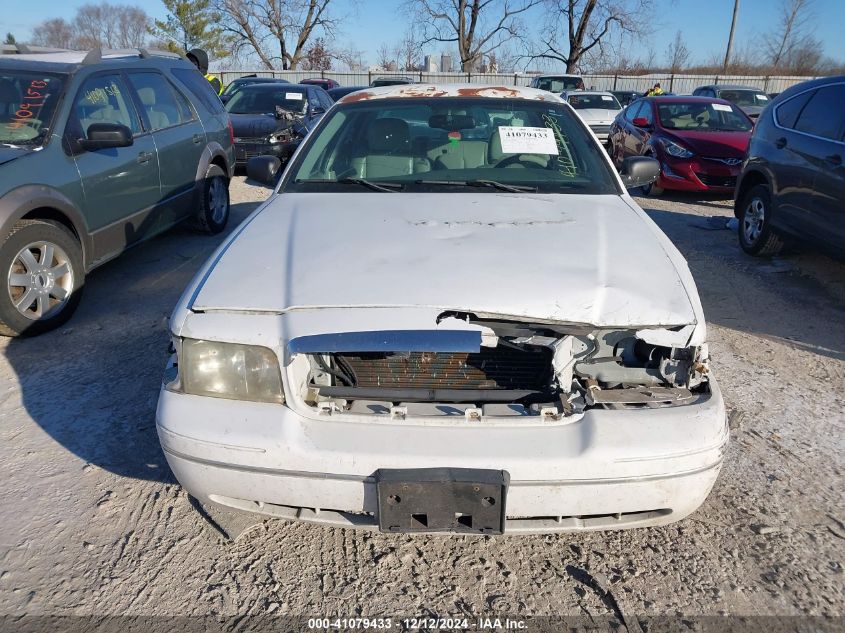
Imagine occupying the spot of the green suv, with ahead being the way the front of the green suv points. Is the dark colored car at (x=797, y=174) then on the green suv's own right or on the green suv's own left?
on the green suv's own left

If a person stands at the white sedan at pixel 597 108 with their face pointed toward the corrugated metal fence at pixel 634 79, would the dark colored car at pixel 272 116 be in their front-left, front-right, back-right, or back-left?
back-left

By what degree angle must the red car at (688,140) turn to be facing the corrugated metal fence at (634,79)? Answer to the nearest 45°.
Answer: approximately 135° to its left

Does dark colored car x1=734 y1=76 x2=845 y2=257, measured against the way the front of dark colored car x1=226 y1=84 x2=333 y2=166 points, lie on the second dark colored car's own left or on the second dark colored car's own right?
on the second dark colored car's own left

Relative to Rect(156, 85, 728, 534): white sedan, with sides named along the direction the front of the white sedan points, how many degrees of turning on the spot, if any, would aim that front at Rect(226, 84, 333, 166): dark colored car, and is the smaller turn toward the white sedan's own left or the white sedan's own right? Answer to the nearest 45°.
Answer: approximately 180°

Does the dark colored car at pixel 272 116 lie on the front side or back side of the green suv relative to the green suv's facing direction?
on the back side

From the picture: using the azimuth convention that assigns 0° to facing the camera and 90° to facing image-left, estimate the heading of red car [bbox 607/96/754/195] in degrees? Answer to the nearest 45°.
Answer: approximately 315°

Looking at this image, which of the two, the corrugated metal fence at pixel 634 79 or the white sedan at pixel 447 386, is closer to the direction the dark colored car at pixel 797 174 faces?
the white sedan
